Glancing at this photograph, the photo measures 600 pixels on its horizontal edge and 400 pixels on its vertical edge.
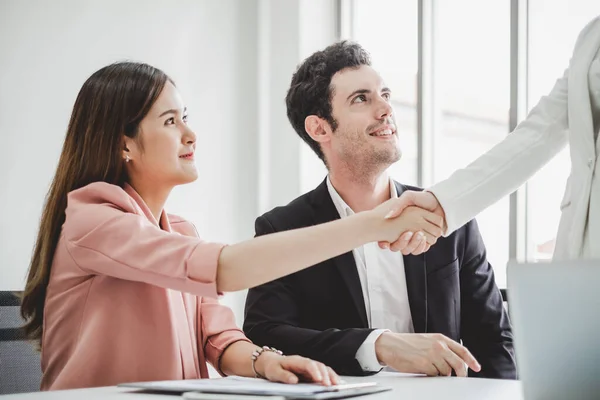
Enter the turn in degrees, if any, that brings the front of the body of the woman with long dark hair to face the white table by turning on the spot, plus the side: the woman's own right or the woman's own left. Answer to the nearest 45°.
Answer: approximately 45° to the woman's own right

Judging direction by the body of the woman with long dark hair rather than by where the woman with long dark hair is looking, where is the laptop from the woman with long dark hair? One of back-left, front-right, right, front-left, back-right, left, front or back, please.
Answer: front-right

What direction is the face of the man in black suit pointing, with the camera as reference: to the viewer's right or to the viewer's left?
to the viewer's right

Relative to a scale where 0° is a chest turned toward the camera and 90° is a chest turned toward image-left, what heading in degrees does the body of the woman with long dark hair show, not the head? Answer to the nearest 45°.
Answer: approximately 270°
